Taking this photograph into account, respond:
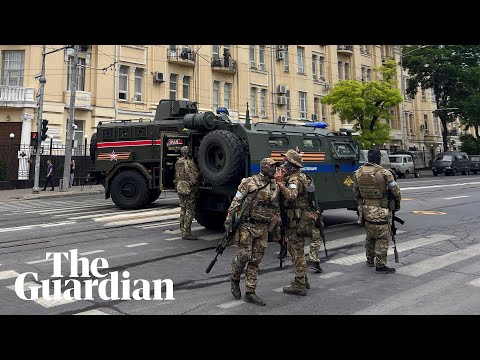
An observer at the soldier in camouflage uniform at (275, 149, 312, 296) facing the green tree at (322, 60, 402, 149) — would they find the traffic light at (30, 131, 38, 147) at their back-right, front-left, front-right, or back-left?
front-left

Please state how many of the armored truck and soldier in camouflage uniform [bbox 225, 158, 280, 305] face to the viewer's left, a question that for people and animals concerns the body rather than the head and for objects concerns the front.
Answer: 0

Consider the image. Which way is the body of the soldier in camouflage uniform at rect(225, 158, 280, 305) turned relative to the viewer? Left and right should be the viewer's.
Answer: facing the viewer and to the right of the viewer

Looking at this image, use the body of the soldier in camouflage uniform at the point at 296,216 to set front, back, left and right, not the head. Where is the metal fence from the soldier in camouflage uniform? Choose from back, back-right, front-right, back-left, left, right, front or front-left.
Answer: front-right

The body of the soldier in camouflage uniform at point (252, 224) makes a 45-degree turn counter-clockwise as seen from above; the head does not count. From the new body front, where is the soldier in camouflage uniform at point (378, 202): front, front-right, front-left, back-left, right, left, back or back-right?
front-left

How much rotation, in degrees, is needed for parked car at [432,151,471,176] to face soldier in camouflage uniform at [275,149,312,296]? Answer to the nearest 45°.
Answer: approximately 45° to its left

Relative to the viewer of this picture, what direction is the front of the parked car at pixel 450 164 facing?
facing the viewer and to the left of the viewer

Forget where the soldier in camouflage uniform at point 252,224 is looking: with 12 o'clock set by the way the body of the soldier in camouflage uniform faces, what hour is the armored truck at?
The armored truck is roughly at 7 o'clock from the soldier in camouflage uniform.

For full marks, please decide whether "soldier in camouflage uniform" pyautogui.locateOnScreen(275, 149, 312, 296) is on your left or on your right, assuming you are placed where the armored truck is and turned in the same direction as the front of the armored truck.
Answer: on your right

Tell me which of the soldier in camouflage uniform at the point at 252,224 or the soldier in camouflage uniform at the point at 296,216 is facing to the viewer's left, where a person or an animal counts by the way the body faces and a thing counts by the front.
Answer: the soldier in camouflage uniform at the point at 296,216

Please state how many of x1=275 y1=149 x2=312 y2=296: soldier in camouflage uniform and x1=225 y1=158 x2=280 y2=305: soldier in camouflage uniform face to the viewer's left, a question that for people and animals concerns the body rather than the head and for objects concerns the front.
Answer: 1

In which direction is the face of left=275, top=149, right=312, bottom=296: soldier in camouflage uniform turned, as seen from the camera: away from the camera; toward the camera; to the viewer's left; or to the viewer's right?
to the viewer's left

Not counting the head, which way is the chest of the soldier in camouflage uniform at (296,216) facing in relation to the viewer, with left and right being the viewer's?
facing to the left of the viewer

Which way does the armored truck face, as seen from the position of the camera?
facing away from the viewer and to the right of the viewer
